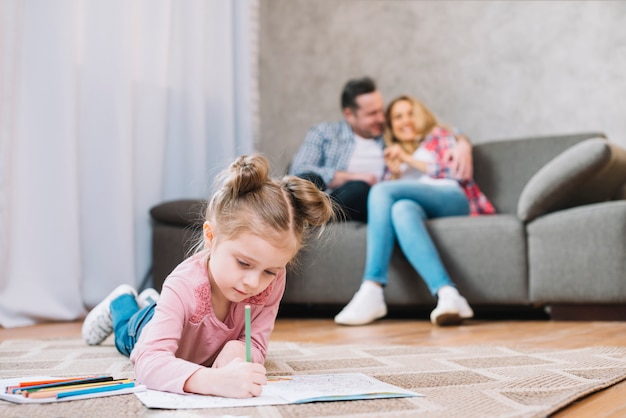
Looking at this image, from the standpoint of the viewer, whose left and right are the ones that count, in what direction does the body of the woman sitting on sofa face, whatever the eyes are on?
facing the viewer and to the left of the viewer

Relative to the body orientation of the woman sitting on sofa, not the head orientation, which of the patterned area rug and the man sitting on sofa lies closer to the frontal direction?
the patterned area rug

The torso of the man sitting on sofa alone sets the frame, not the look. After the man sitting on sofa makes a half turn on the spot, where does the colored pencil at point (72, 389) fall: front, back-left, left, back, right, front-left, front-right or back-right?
back-left

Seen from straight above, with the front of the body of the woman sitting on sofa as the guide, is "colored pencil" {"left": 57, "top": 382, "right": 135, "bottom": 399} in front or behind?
in front

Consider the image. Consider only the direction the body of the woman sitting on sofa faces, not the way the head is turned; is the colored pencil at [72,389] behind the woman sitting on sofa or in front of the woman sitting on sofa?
in front

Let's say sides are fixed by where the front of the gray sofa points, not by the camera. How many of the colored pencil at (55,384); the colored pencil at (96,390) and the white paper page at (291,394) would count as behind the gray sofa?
0

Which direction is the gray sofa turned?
toward the camera

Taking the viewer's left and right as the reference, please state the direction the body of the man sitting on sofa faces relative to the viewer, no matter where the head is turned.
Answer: facing the viewer and to the right of the viewer

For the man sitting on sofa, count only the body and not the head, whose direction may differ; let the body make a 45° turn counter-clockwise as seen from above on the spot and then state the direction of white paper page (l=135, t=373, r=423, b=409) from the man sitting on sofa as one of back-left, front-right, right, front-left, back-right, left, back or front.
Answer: right

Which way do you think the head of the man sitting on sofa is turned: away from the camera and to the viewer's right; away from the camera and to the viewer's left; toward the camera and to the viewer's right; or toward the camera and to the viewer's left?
toward the camera and to the viewer's right

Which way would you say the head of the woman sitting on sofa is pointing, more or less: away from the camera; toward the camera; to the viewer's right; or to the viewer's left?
toward the camera

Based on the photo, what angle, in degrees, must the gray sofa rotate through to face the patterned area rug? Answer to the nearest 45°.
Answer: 0° — it already faces it

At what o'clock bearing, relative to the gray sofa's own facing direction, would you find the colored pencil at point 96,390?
The colored pencil is roughly at 1 o'clock from the gray sofa.
